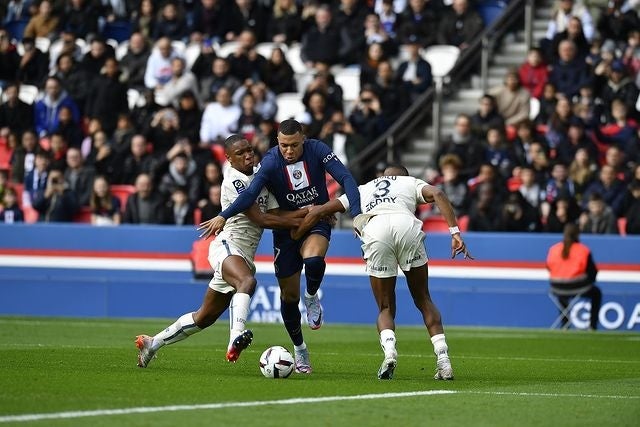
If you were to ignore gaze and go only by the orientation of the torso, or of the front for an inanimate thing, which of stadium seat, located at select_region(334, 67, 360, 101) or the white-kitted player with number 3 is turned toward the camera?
the stadium seat

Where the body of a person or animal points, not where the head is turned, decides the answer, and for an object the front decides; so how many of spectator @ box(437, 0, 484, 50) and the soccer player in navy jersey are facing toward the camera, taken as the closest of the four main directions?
2

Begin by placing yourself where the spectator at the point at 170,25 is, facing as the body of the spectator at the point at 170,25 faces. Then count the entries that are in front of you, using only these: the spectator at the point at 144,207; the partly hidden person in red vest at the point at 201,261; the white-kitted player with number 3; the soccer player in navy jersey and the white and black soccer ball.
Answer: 5

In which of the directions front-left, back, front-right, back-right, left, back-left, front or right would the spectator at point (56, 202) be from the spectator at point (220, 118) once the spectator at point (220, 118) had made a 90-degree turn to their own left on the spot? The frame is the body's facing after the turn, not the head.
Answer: back

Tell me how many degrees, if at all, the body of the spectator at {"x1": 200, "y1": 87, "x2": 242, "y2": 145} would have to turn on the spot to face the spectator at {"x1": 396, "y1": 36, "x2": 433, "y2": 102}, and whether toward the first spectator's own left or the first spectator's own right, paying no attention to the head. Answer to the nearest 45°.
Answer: approximately 90° to the first spectator's own left

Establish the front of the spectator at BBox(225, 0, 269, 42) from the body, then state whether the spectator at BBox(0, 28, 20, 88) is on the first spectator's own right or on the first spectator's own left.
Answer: on the first spectator's own right

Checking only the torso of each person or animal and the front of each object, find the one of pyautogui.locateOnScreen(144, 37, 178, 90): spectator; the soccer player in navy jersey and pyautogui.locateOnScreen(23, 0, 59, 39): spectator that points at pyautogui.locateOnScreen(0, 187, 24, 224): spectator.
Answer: pyautogui.locateOnScreen(23, 0, 59, 39): spectator

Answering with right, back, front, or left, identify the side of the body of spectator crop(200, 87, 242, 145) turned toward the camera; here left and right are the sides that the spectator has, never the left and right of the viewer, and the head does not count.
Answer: front

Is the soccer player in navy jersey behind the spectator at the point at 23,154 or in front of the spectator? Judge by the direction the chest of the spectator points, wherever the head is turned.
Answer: in front

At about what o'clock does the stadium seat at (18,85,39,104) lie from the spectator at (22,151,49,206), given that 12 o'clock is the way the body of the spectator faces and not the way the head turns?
The stadium seat is roughly at 6 o'clock from the spectator.

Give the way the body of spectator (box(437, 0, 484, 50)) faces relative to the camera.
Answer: toward the camera

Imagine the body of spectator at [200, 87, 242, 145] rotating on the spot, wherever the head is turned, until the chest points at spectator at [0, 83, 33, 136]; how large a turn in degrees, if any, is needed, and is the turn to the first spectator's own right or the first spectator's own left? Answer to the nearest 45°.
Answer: approximately 135° to the first spectator's own right

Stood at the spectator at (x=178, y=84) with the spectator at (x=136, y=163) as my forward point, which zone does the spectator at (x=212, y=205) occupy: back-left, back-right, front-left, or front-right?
front-left

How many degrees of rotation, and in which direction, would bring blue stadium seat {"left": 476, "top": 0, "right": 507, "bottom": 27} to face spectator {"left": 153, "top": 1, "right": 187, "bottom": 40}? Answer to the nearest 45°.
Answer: approximately 90° to its right
